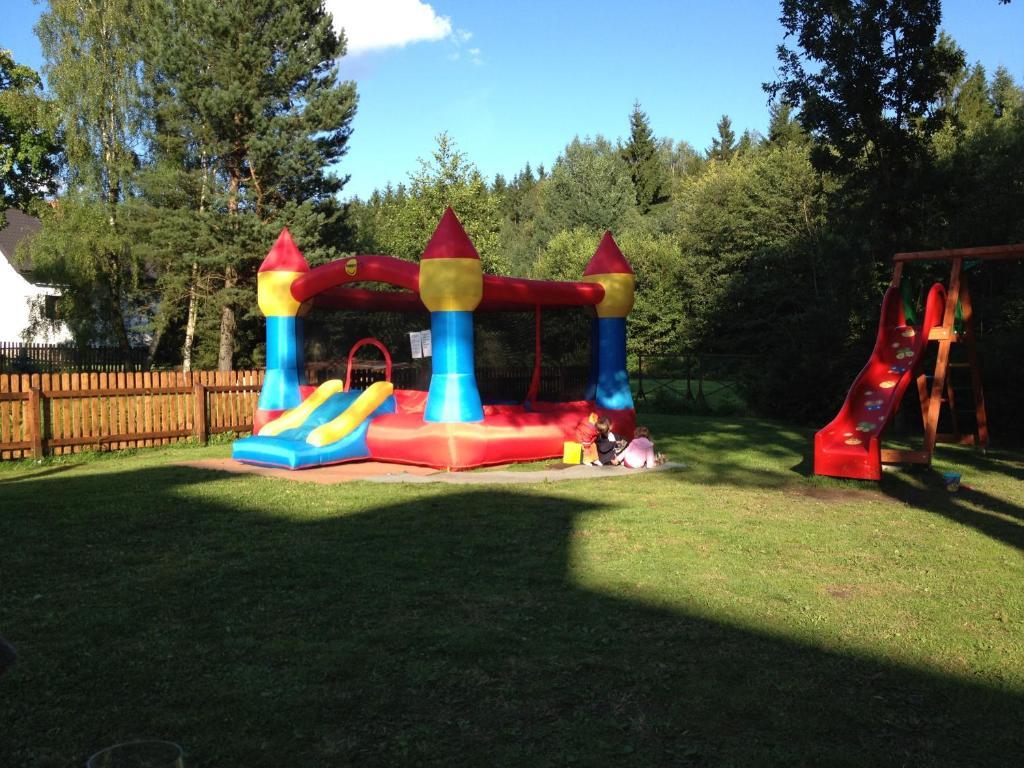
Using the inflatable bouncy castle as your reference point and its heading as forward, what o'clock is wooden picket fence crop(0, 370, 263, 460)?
The wooden picket fence is roughly at 2 o'clock from the inflatable bouncy castle.

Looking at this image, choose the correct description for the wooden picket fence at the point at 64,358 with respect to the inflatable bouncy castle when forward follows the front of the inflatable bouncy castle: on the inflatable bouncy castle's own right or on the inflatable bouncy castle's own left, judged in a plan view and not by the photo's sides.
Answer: on the inflatable bouncy castle's own right

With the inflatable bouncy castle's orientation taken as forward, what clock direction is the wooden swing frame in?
The wooden swing frame is roughly at 8 o'clock from the inflatable bouncy castle.

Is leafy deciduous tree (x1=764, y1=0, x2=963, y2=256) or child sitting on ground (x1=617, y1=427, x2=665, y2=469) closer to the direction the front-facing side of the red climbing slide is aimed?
the child sitting on ground

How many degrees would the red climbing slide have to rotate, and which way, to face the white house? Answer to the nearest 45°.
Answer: approximately 45° to its right

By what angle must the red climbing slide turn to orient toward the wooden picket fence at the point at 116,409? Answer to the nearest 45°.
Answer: approximately 45° to its right

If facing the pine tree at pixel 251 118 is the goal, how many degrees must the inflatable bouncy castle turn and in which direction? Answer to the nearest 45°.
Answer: approximately 135° to its right

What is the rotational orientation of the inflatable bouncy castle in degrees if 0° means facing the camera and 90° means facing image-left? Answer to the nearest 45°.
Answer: approximately 45°

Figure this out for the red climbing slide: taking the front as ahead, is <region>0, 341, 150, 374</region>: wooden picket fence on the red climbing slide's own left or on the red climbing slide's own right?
on the red climbing slide's own right
